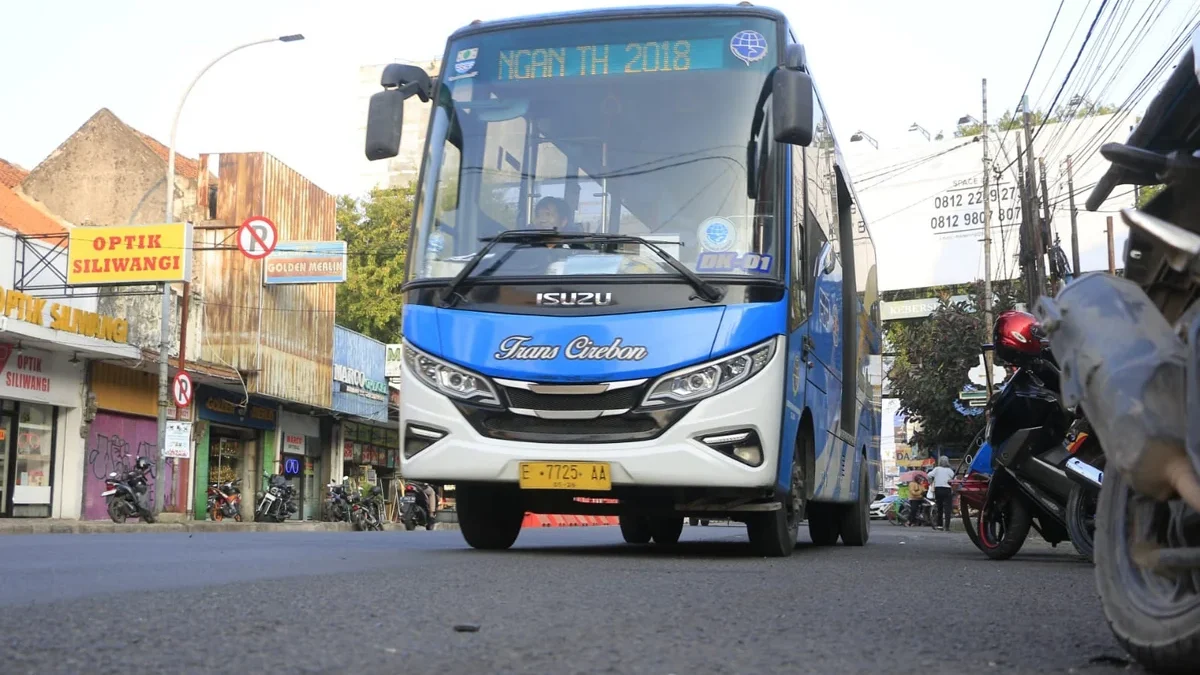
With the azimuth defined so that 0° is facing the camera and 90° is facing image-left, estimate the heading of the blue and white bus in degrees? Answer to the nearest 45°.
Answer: approximately 0°

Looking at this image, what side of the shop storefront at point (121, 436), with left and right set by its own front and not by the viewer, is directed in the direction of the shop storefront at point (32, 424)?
right

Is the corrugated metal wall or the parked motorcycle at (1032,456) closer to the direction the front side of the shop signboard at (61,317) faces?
the parked motorcycle

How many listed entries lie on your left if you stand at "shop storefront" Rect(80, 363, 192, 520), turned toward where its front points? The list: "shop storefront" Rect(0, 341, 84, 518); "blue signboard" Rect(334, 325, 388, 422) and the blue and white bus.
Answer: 1

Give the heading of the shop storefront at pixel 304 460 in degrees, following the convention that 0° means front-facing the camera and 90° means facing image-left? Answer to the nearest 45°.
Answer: approximately 315°

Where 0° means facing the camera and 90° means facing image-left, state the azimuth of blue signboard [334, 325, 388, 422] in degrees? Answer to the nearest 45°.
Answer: approximately 315°

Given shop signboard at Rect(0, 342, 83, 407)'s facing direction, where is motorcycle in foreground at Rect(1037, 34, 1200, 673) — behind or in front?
in front
